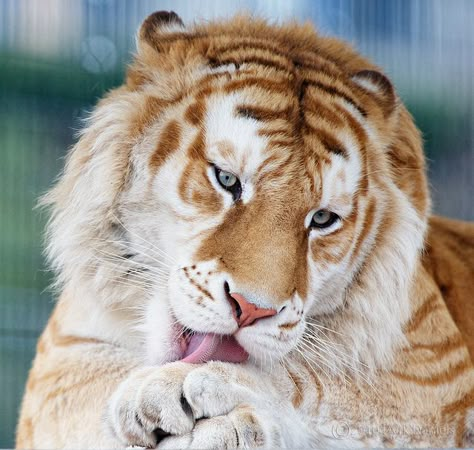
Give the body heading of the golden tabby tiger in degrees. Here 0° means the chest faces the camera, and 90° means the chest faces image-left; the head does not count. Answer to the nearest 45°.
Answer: approximately 0°
